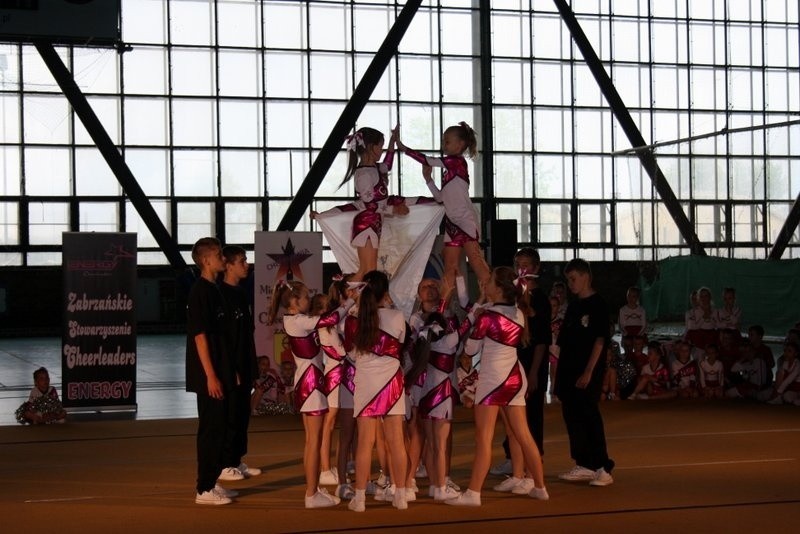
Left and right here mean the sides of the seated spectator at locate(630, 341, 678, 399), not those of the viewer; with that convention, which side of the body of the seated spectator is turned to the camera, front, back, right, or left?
front

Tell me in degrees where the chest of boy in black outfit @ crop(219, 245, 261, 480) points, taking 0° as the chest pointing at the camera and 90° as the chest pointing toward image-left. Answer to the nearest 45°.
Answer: approximately 270°

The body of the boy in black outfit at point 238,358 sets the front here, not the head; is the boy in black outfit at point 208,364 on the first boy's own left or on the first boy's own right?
on the first boy's own right

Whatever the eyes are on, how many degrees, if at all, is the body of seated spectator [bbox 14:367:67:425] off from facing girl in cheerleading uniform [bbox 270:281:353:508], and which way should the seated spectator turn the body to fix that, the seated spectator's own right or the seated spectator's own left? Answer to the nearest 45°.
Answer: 0° — they already face them

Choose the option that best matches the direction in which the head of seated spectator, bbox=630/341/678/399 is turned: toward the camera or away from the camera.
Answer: toward the camera

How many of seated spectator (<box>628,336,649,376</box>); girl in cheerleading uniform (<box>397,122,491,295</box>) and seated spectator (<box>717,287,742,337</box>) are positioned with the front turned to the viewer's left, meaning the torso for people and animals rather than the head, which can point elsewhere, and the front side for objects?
1

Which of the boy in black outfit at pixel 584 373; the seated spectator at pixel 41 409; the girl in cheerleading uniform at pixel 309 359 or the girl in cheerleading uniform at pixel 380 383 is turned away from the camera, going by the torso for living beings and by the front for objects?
the girl in cheerleading uniform at pixel 380 383

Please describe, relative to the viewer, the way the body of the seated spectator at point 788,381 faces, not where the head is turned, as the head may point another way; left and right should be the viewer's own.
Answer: facing the viewer and to the left of the viewer

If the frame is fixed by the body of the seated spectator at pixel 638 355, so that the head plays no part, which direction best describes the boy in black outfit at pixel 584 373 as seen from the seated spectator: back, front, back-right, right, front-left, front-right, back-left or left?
front

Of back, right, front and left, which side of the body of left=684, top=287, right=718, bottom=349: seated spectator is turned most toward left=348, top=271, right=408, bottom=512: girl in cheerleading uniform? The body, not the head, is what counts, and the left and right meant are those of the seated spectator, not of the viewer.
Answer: front

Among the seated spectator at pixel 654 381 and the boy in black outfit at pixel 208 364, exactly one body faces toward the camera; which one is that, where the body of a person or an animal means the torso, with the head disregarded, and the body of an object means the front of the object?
the seated spectator

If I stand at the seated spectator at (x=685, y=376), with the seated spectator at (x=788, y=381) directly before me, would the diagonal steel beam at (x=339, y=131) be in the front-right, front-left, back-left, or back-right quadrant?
back-left

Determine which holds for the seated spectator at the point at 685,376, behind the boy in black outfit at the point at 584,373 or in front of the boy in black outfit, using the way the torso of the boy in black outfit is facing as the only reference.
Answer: behind

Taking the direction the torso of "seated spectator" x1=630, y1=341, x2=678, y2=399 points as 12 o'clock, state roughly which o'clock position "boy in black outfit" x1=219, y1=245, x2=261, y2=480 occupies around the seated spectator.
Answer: The boy in black outfit is roughly at 1 o'clock from the seated spectator.

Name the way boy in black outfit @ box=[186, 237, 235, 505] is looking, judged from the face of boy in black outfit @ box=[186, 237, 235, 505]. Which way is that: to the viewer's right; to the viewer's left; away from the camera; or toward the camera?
to the viewer's right

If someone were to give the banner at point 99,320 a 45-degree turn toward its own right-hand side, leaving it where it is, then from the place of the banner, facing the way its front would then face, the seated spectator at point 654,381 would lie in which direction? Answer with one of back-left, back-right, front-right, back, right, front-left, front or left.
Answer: back-left

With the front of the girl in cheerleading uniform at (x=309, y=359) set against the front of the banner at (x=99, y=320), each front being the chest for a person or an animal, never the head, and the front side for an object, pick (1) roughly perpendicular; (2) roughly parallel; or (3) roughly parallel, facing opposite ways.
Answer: roughly perpendicular

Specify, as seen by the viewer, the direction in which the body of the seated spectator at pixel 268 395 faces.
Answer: toward the camera

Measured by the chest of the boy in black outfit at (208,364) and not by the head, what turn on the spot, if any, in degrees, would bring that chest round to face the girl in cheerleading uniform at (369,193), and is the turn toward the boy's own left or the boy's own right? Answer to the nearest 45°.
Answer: approximately 45° to the boy's own left
